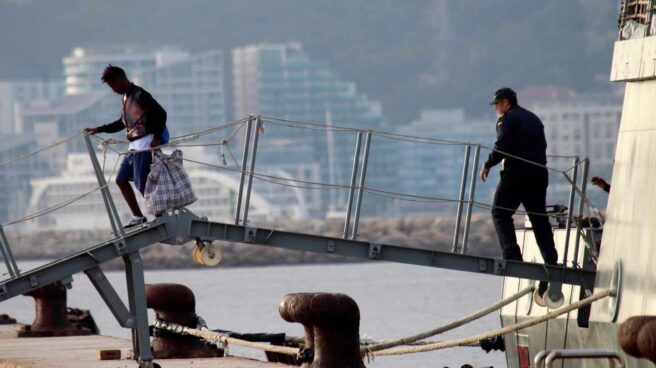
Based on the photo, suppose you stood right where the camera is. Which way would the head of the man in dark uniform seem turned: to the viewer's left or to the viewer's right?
to the viewer's left

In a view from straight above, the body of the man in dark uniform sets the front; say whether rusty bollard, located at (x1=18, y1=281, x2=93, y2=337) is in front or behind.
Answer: in front

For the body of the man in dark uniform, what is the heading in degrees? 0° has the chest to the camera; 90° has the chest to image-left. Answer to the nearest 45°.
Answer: approximately 135°

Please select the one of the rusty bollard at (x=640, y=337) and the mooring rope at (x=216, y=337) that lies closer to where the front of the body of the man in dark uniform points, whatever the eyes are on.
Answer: the mooring rope

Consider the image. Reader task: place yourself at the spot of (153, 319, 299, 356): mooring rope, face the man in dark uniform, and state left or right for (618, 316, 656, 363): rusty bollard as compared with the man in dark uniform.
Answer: right
